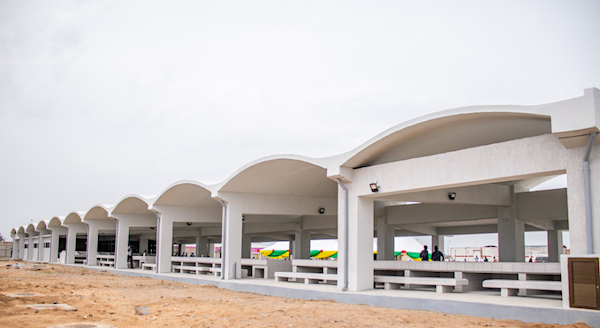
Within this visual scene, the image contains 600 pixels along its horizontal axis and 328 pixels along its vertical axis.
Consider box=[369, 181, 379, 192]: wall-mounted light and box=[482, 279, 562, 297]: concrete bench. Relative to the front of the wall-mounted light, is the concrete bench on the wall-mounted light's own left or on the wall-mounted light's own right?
on the wall-mounted light's own left

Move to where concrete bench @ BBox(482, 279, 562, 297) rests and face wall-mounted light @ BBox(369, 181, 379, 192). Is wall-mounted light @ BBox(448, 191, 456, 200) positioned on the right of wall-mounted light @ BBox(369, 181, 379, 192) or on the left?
right

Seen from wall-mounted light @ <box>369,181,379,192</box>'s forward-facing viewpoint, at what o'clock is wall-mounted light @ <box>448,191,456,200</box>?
wall-mounted light @ <box>448,191,456,200</box> is roughly at 6 o'clock from wall-mounted light @ <box>369,181,379,192</box>.

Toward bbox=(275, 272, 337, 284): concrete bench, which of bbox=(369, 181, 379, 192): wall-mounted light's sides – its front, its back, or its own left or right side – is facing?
right

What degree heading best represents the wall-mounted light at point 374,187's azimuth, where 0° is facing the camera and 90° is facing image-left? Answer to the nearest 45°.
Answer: approximately 45°
